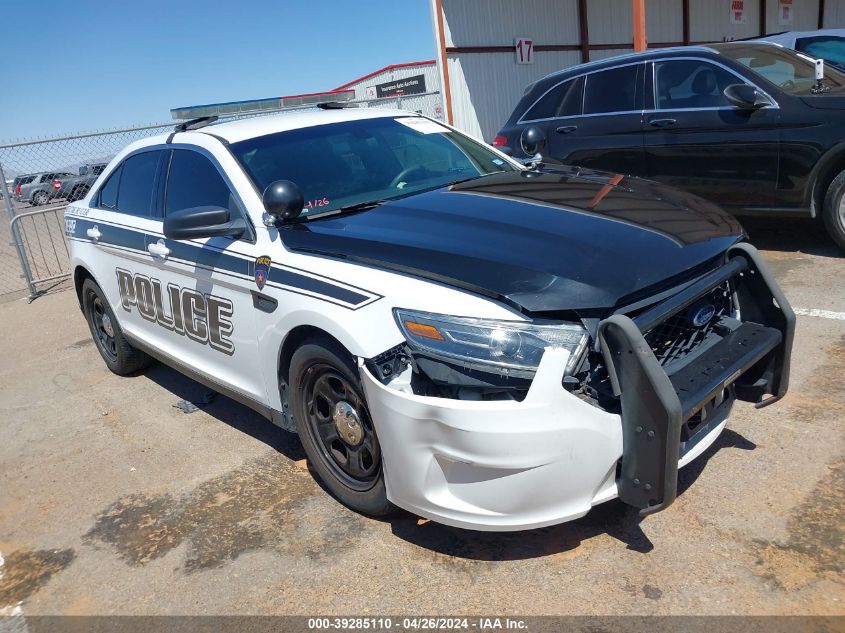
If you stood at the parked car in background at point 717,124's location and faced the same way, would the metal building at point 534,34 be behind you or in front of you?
behind

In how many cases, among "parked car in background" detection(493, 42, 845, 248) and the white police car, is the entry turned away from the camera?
0

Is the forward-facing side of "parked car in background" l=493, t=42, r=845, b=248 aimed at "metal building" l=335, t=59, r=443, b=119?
no

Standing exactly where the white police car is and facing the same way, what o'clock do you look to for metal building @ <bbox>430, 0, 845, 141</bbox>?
The metal building is roughly at 8 o'clock from the white police car.

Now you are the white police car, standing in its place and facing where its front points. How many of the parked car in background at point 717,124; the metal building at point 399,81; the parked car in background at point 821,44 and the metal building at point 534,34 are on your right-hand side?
0

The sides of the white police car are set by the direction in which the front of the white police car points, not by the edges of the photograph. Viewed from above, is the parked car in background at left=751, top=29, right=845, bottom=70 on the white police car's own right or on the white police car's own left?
on the white police car's own left

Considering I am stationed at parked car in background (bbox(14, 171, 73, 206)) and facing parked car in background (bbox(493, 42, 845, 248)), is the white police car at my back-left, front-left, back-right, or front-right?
front-right

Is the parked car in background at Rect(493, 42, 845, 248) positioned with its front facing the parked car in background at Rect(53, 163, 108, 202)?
no

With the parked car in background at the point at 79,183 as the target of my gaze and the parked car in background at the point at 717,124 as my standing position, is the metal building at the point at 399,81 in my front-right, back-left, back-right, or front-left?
front-right

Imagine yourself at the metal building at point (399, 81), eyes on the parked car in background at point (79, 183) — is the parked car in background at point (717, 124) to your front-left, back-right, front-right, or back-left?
front-left

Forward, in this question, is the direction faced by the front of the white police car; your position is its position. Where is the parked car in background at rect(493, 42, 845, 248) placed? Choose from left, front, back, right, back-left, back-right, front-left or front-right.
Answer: left

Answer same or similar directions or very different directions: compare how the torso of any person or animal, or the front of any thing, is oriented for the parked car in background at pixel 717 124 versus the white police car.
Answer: same or similar directions

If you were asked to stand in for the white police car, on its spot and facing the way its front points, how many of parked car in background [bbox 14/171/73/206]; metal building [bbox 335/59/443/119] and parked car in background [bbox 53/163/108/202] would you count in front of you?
0

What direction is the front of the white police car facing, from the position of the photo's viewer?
facing the viewer and to the right of the viewer

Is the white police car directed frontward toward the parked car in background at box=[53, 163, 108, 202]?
no

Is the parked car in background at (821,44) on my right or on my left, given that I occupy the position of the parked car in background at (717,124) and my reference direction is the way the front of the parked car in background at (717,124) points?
on my left
